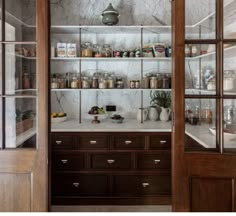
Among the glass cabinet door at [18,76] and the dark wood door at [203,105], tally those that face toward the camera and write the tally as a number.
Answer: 2

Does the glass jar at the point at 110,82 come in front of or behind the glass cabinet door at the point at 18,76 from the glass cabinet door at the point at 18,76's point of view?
behind

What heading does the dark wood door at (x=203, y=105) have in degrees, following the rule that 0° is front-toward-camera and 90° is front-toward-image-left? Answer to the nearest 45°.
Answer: approximately 0°
